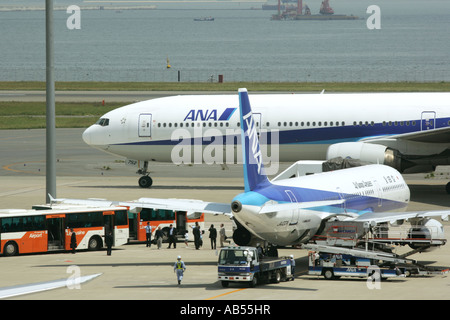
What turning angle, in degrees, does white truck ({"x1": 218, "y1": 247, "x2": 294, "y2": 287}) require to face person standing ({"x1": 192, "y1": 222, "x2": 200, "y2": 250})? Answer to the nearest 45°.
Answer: approximately 135° to its right

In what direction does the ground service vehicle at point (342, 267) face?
to the viewer's left

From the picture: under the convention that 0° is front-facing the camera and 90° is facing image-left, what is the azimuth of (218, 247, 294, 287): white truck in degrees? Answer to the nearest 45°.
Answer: approximately 45°

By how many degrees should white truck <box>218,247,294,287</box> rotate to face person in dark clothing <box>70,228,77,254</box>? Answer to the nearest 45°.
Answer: approximately 90° to its right

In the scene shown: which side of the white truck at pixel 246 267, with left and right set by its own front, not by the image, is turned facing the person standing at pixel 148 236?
right

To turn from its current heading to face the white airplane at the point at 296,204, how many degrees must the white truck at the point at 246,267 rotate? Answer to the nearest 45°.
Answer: approximately 180°
